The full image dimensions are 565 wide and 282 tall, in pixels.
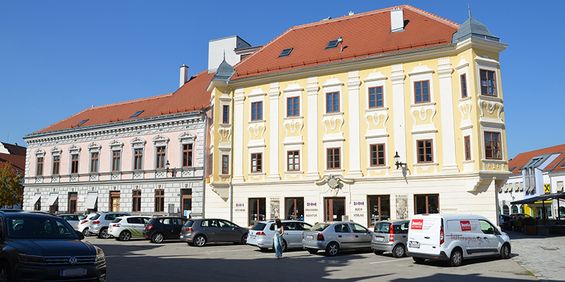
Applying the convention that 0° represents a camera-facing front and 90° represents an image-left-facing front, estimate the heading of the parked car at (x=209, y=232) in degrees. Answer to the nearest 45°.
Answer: approximately 225°

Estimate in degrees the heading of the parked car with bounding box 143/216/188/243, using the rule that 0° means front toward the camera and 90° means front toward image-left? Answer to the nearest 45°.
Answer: approximately 225°

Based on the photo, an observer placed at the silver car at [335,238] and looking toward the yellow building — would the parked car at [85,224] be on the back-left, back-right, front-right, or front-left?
front-left

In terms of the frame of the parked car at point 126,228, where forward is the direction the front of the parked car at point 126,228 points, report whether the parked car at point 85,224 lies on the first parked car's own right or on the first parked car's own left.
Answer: on the first parked car's own left
